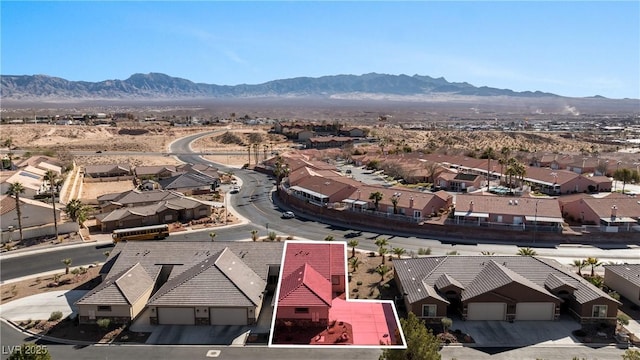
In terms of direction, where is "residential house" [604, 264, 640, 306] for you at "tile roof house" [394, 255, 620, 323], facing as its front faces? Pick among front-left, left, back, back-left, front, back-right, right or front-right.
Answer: back-left

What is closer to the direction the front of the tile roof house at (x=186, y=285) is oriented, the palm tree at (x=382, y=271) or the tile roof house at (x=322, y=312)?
the tile roof house

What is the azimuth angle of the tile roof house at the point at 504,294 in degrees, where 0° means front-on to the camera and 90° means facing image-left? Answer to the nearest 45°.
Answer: approximately 0°

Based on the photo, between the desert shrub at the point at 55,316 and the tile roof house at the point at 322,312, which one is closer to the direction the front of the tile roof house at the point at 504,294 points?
the tile roof house

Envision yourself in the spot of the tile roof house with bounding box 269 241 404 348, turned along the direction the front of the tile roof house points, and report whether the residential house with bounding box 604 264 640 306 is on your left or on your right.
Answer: on your left

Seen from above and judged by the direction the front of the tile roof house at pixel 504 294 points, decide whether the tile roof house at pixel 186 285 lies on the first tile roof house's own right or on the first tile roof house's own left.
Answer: on the first tile roof house's own right

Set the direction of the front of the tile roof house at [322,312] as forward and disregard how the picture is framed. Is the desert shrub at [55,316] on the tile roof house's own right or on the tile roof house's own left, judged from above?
on the tile roof house's own right

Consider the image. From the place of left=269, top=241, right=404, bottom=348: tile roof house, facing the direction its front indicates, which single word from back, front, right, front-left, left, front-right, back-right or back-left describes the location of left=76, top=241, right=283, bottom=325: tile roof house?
back-right

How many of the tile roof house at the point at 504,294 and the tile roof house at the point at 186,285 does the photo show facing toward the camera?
2

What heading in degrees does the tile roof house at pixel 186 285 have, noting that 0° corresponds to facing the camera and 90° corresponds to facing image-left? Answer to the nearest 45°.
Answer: approximately 0°

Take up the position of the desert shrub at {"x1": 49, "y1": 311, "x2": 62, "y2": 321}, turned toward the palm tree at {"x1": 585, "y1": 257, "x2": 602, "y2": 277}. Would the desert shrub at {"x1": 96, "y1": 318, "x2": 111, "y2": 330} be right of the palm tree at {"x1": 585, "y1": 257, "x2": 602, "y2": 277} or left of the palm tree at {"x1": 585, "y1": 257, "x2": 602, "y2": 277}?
right

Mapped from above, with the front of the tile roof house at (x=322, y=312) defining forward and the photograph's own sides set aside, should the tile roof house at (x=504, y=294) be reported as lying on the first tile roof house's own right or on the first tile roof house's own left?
on the first tile roof house's own left
